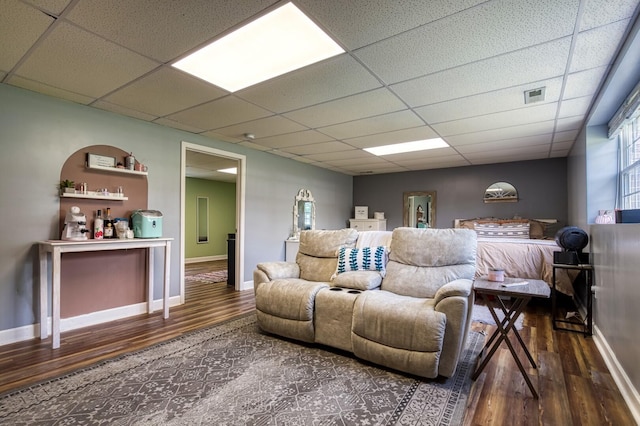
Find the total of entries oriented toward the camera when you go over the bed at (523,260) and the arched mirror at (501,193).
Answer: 2

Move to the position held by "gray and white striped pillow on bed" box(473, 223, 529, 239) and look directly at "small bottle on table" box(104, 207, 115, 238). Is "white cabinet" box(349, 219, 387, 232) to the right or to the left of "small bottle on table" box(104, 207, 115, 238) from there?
right

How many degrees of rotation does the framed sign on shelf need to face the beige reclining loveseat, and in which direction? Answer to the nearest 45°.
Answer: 0° — it already faces it

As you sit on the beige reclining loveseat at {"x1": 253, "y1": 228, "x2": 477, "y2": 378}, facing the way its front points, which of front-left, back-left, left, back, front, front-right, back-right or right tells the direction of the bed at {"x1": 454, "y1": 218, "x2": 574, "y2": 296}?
back

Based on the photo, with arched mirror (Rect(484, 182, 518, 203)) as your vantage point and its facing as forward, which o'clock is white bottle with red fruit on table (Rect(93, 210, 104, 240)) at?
The white bottle with red fruit on table is roughly at 1 o'clock from the arched mirror.

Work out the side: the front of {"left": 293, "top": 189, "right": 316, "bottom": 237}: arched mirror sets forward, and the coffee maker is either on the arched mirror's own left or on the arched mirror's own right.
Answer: on the arched mirror's own right

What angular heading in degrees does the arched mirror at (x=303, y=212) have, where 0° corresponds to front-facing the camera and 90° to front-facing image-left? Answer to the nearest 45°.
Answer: approximately 315°

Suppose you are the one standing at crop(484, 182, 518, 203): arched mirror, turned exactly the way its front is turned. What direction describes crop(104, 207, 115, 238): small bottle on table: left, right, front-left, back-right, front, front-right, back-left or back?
front-right

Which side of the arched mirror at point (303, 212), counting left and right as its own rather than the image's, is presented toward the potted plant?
right
